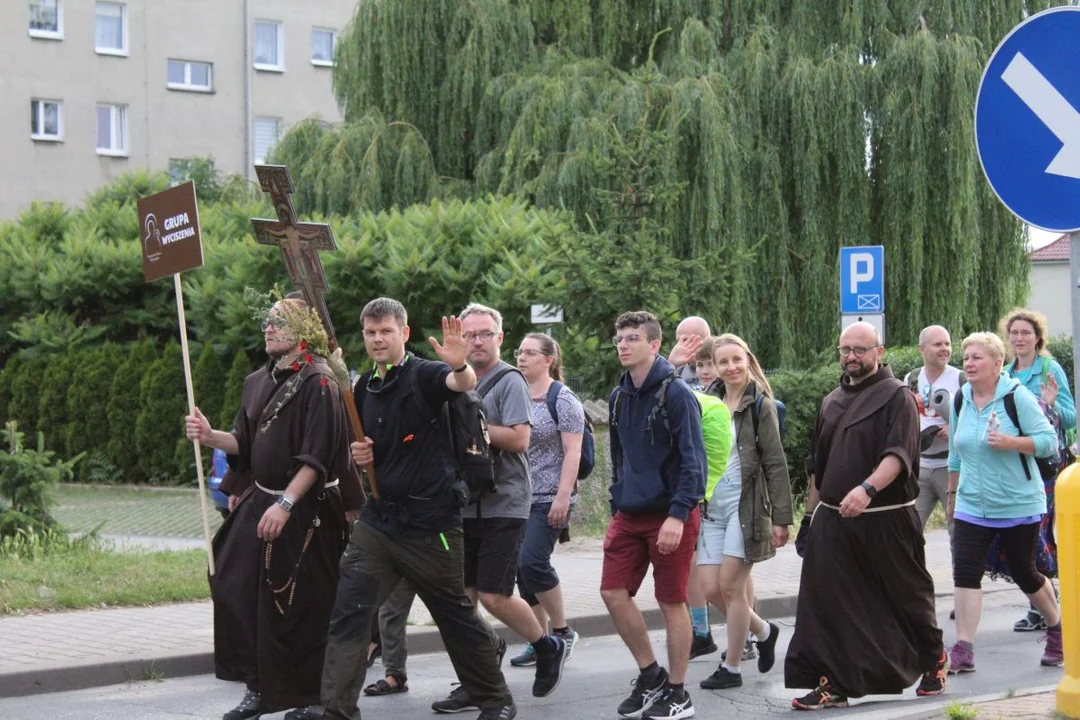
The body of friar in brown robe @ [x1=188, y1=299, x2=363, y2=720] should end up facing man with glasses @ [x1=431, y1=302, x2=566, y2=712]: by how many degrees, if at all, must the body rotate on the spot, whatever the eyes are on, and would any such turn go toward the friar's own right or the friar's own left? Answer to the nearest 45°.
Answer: approximately 135° to the friar's own left

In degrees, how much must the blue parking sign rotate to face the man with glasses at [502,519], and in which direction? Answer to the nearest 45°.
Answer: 0° — it already faces them

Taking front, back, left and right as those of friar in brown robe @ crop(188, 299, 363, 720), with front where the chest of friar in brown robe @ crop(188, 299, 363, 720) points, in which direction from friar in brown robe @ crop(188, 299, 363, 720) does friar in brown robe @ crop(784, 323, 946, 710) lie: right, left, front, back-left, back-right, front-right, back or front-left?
back-left

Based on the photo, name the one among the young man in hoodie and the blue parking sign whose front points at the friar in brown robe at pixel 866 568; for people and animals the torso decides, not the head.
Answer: the blue parking sign

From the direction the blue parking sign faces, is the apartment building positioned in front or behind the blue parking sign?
behind

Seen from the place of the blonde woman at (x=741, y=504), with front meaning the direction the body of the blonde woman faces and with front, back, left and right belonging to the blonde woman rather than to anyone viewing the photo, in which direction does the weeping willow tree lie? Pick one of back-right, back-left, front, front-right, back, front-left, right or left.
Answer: back-right

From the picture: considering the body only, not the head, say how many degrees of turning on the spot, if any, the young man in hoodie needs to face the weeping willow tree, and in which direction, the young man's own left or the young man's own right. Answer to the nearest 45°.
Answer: approximately 135° to the young man's own right
